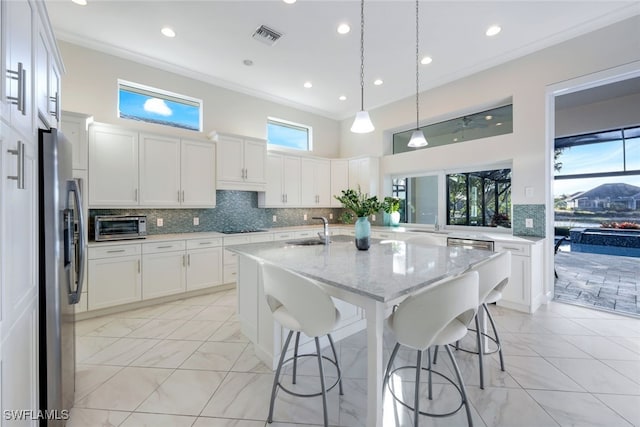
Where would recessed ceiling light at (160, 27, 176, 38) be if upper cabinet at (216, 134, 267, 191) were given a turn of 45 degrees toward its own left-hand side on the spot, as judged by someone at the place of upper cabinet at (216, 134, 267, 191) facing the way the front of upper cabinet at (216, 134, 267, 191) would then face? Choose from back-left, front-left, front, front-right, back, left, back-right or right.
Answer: back-right

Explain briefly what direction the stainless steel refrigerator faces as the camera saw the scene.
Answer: facing to the right of the viewer

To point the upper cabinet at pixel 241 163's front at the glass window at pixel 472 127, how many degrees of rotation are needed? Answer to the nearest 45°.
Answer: approximately 45° to its left

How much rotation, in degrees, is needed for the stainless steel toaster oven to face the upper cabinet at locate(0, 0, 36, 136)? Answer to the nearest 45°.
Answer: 0° — it already faces it

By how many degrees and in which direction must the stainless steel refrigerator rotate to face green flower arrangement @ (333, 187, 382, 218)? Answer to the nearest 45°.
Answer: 0° — it already faces it

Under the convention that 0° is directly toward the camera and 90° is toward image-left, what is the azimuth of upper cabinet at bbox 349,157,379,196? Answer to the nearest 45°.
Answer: approximately 45°

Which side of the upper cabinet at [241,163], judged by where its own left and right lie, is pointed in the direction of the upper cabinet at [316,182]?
left

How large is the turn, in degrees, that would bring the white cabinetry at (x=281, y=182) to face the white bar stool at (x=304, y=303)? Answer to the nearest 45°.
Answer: approximately 45° to its right

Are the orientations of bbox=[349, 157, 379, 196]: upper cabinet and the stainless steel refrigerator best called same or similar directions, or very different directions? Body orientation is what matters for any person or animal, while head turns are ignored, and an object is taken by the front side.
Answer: very different directions

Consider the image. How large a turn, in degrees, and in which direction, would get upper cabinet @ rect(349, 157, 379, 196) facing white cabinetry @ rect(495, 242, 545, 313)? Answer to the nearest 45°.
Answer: approximately 90° to its left

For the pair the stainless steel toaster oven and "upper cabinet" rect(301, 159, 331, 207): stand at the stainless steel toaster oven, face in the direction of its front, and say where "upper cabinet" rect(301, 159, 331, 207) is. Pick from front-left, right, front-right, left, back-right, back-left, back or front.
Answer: left

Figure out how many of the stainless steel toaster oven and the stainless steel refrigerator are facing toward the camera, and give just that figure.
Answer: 1
